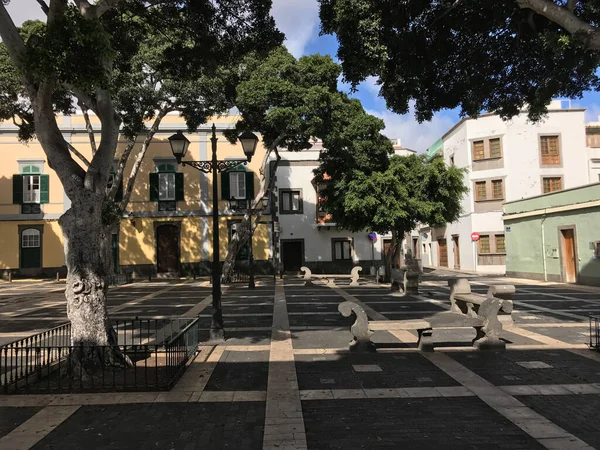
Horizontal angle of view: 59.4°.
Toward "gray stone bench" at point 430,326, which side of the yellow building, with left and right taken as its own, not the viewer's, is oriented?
front

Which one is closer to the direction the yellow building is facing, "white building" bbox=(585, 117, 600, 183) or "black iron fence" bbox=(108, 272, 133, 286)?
the black iron fence

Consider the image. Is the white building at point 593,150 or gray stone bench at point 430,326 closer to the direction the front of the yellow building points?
the gray stone bench

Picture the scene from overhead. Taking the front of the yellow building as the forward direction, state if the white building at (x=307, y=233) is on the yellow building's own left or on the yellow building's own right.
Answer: on the yellow building's own left

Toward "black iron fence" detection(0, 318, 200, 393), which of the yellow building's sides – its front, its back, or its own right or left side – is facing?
front

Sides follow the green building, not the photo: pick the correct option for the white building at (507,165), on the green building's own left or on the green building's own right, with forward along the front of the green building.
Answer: on the green building's own right

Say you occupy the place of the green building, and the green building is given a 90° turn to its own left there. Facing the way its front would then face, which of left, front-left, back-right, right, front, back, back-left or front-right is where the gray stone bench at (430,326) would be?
front-right

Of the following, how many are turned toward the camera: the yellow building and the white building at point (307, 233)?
2

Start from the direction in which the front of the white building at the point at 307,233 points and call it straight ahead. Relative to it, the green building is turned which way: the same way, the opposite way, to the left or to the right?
to the right

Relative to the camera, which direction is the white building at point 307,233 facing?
toward the camera

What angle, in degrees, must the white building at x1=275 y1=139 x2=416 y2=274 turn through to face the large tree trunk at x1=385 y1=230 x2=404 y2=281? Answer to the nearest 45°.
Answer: approximately 45° to its left

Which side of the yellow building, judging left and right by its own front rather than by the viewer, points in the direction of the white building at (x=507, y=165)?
left

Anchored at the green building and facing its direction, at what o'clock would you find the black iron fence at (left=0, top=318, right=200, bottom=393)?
The black iron fence is roughly at 11 o'clock from the green building.

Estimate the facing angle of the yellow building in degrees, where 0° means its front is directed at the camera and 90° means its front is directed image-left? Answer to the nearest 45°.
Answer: approximately 0°
